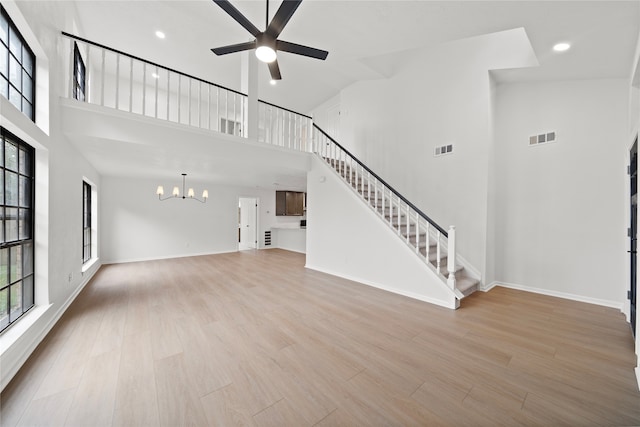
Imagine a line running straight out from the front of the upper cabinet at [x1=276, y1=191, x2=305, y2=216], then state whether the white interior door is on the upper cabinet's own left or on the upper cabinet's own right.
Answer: on the upper cabinet's own right

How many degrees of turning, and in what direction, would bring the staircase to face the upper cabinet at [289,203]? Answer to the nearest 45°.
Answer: approximately 180°

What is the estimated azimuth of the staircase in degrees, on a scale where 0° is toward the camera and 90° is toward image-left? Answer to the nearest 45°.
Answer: approximately 315°

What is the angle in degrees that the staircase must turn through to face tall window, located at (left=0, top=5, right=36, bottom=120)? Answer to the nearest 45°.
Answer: approximately 90° to its right

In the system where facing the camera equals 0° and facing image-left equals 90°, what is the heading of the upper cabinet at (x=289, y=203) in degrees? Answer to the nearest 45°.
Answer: approximately 0°
